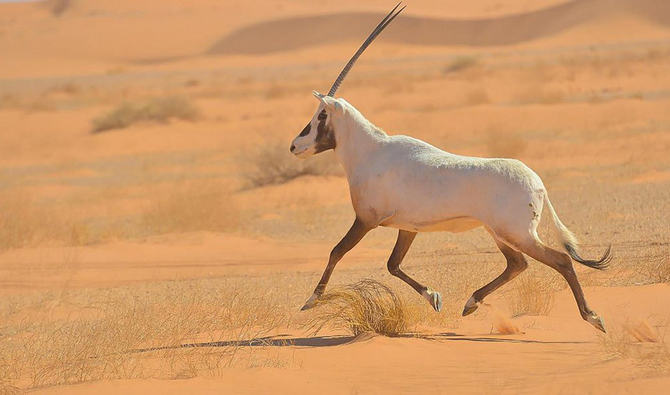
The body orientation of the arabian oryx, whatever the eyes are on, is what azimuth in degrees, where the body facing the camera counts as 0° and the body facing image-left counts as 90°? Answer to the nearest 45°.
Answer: approximately 90°

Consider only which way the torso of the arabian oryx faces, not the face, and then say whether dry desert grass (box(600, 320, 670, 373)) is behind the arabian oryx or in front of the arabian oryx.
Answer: behind

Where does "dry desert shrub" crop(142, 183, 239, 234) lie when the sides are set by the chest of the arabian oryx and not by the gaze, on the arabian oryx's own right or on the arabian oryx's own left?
on the arabian oryx's own right

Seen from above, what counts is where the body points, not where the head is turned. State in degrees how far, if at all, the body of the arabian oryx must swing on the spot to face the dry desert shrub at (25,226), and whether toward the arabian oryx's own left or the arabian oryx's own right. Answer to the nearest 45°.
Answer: approximately 45° to the arabian oryx's own right

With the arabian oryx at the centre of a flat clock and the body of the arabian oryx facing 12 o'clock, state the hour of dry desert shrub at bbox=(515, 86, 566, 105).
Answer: The dry desert shrub is roughly at 3 o'clock from the arabian oryx.

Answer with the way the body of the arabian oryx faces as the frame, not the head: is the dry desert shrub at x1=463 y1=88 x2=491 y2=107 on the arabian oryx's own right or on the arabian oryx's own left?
on the arabian oryx's own right

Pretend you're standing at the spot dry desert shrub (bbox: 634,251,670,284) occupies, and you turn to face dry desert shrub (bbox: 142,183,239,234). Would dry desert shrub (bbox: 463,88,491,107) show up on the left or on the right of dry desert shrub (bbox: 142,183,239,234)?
right

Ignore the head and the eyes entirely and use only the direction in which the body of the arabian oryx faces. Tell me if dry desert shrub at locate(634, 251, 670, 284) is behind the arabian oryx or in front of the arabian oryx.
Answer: behind

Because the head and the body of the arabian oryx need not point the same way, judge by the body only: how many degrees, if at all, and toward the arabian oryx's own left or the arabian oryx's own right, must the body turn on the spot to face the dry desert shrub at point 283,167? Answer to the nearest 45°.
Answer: approximately 90° to the arabian oryx's own right
